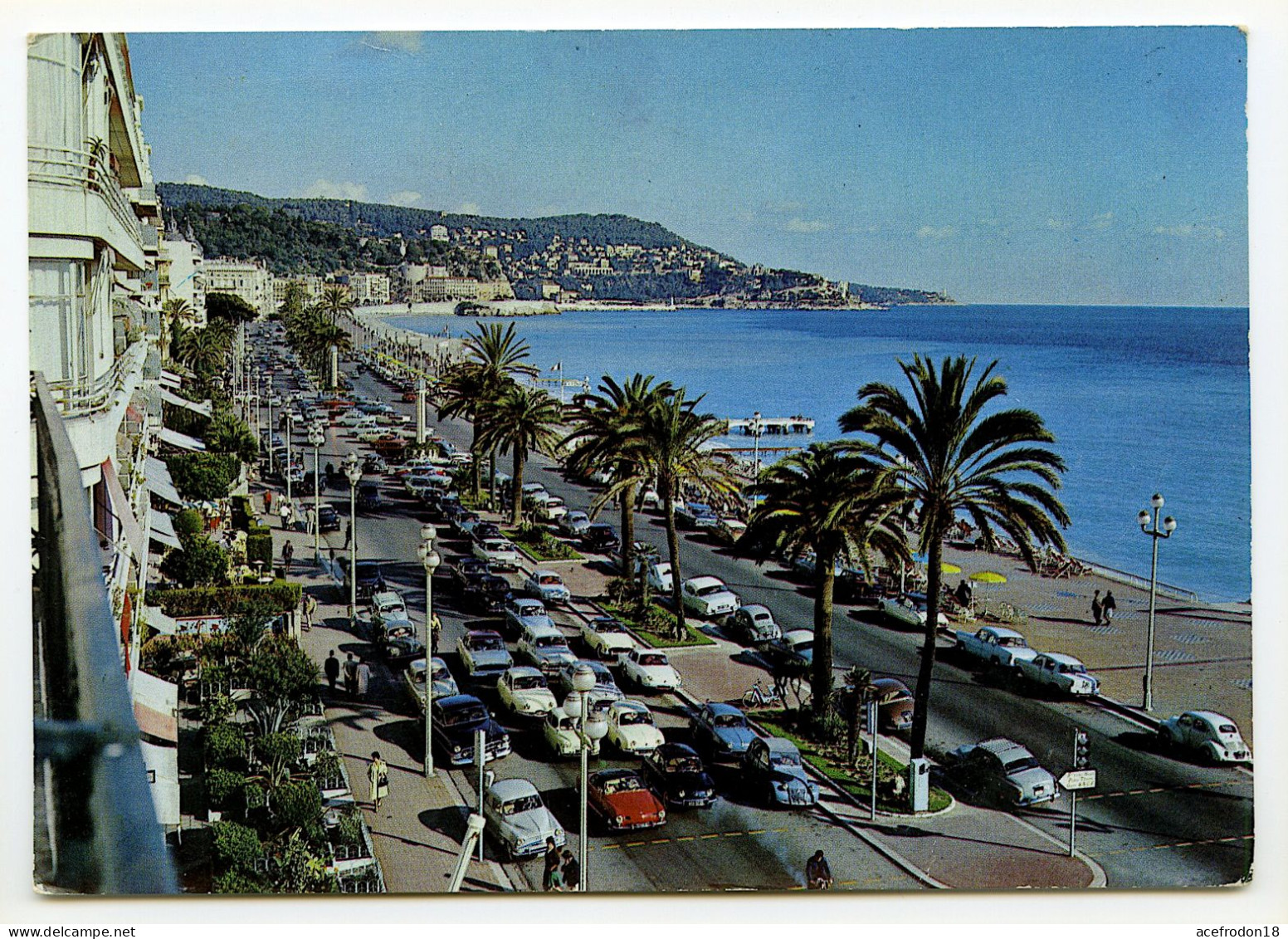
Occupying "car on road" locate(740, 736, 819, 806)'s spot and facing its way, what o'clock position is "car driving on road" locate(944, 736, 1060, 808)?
The car driving on road is roughly at 10 o'clock from the car on road.

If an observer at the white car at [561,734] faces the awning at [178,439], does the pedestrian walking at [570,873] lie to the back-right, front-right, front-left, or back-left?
back-left

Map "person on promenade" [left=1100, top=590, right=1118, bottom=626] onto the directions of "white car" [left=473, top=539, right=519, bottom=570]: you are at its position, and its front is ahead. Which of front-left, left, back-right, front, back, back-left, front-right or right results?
front-left

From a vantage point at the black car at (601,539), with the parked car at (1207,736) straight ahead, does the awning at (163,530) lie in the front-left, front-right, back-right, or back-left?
back-right

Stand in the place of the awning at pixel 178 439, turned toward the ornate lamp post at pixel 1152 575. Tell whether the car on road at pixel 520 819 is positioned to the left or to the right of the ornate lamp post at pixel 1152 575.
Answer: right

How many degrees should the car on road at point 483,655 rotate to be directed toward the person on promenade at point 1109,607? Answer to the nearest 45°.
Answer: approximately 45° to its left
